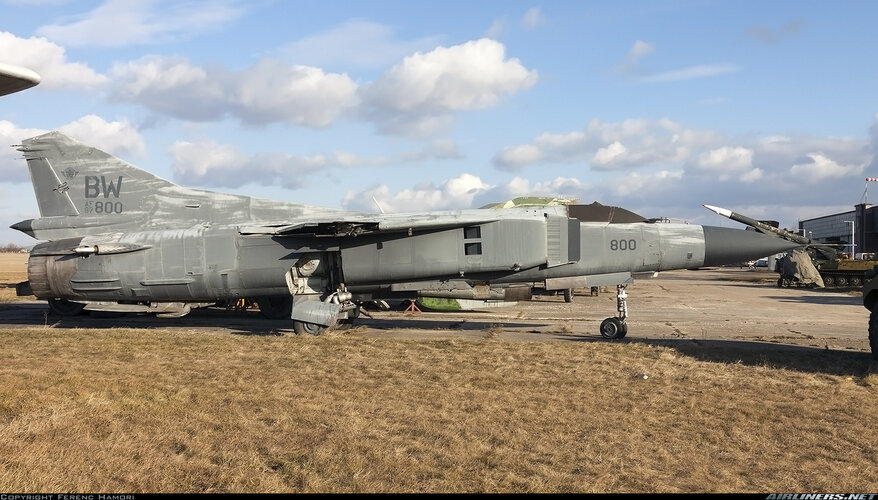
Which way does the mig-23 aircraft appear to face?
to the viewer's right
